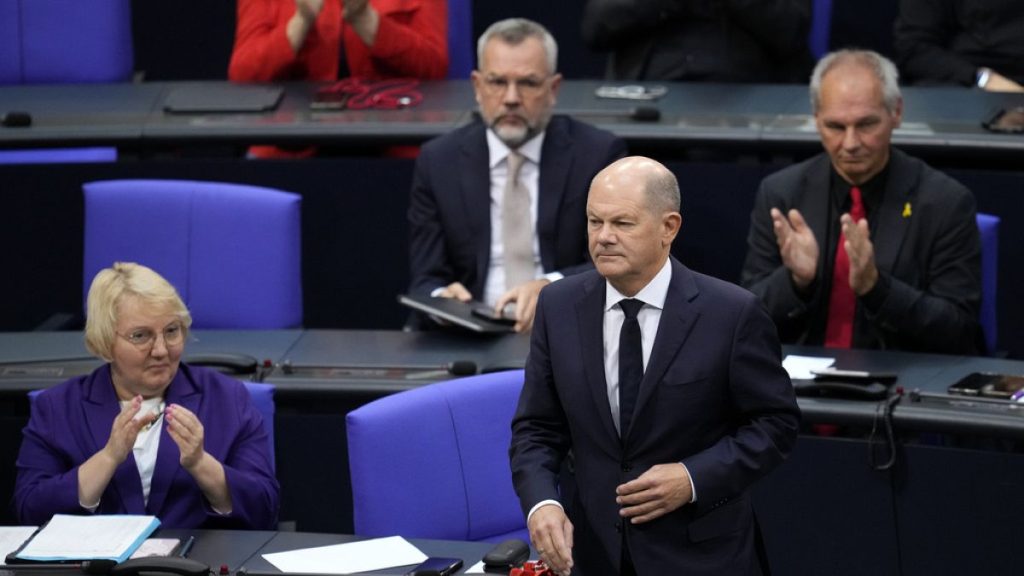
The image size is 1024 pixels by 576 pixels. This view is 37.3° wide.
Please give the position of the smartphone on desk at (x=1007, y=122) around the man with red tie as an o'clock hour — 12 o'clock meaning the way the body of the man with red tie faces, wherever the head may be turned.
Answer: The smartphone on desk is roughly at 7 o'clock from the man with red tie.

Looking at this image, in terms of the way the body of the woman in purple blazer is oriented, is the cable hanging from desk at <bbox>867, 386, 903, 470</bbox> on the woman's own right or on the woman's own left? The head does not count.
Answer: on the woman's own left

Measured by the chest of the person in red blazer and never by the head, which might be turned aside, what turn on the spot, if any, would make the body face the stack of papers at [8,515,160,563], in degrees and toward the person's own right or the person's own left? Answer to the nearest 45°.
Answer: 0° — they already face it

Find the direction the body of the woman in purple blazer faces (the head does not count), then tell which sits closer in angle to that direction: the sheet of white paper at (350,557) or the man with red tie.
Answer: the sheet of white paper

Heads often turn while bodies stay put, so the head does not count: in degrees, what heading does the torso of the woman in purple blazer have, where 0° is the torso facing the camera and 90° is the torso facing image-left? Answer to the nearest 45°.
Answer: approximately 0°

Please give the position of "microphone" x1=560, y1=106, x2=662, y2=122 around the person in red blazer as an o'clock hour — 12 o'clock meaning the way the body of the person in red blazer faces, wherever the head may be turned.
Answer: The microphone is roughly at 10 o'clock from the person in red blazer.

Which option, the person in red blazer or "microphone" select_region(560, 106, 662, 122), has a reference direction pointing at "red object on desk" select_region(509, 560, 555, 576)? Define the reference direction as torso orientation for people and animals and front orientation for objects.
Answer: the person in red blazer

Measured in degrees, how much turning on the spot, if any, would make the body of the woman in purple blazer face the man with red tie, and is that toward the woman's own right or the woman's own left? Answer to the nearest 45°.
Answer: approximately 90° to the woman's own left

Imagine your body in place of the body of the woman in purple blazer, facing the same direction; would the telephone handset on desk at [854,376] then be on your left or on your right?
on your left
